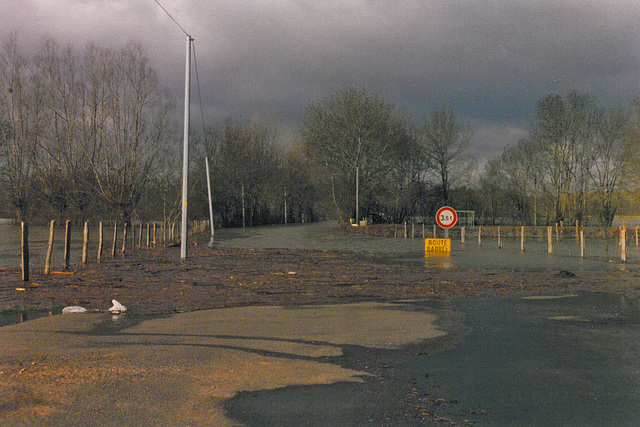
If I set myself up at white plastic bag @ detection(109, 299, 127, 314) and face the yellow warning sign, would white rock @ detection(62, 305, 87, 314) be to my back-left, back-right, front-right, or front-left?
back-left

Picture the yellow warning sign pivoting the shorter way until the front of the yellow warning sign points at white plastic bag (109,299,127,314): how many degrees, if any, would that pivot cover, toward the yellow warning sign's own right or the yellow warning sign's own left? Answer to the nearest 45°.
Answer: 0° — it already faces it

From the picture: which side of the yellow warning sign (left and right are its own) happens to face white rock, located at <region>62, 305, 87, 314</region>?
front

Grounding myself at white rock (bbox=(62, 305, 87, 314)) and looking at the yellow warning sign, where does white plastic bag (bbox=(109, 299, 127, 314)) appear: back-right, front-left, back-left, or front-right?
front-right

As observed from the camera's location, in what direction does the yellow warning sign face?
facing the viewer
